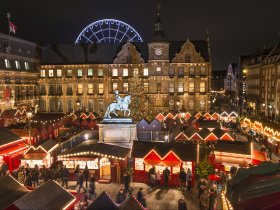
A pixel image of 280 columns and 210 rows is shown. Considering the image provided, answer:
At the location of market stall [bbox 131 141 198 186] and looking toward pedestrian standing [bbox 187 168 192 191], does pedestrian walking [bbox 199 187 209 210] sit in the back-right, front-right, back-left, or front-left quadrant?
front-right

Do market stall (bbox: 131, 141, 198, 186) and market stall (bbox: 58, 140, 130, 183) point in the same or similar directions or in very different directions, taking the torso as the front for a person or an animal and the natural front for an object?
same or similar directions

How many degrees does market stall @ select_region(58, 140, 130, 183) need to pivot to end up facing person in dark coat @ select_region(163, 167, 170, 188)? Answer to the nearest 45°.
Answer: approximately 45° to its left

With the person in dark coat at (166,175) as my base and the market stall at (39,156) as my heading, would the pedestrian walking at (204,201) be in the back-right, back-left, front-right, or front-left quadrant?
back-left

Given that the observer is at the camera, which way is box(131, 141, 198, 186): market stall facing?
facing the viewer

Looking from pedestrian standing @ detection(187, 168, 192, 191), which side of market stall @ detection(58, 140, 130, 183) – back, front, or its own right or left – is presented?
left

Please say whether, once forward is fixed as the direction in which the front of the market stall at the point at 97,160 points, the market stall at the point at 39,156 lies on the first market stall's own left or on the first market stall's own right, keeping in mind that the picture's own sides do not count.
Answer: on the first market stall's own right

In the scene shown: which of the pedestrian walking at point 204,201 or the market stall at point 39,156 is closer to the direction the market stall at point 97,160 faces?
the pedestrian walking

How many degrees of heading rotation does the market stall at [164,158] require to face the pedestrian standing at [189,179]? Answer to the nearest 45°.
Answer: approximately 45° to its left

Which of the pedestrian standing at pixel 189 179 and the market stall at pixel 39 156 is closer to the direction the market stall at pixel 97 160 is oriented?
the pedestrian standing

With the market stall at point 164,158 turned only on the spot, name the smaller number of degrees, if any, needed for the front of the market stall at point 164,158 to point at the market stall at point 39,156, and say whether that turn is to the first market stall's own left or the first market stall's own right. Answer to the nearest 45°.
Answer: approximately 90° to the first market stall's own right

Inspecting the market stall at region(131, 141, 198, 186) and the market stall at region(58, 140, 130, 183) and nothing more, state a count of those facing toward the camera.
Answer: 2

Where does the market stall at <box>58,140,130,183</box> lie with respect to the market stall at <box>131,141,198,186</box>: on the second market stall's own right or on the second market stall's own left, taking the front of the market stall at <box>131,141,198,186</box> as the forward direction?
on the second market stall's own right
